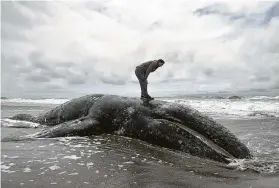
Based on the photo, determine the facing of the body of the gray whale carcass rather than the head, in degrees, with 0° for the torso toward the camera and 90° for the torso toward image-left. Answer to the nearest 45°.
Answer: approximately 315°
